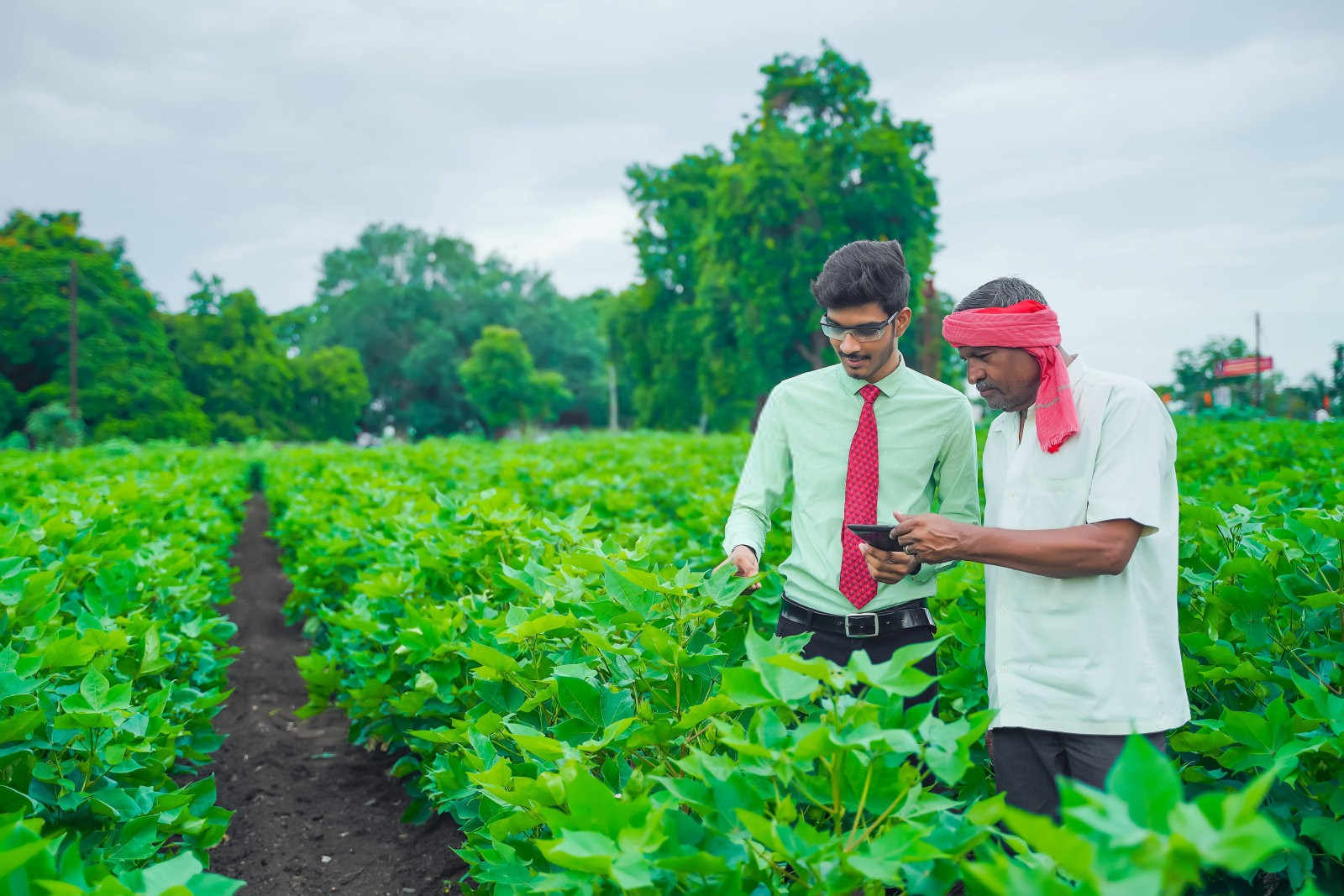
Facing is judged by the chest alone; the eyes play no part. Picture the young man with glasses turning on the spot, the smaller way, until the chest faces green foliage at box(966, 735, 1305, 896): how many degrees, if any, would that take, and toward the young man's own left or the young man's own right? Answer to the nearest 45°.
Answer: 0° — they already face it

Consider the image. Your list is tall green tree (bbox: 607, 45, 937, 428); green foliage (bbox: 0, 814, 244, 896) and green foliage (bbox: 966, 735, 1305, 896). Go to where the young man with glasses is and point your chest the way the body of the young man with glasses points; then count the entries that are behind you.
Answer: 1

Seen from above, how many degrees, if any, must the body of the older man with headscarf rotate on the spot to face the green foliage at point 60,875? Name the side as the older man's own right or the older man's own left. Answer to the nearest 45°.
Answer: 0° — they already face it

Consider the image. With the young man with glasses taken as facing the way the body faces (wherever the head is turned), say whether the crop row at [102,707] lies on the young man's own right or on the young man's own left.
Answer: on the young man's own right

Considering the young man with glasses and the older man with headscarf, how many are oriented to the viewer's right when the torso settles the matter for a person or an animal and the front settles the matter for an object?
0

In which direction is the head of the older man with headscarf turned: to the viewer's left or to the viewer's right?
to the viewer's left

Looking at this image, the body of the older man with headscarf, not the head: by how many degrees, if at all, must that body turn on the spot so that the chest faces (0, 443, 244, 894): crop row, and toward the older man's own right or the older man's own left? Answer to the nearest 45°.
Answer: approximately 45° to the older man's own right

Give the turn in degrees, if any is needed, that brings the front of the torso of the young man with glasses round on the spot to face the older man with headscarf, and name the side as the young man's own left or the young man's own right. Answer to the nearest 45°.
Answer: approximately 45° to the young man's own left

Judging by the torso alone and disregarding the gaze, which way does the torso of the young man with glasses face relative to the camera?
toward the camera

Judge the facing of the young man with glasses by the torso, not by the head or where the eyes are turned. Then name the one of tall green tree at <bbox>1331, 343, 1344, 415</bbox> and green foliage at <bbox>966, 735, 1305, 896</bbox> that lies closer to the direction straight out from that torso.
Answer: the green foliage
